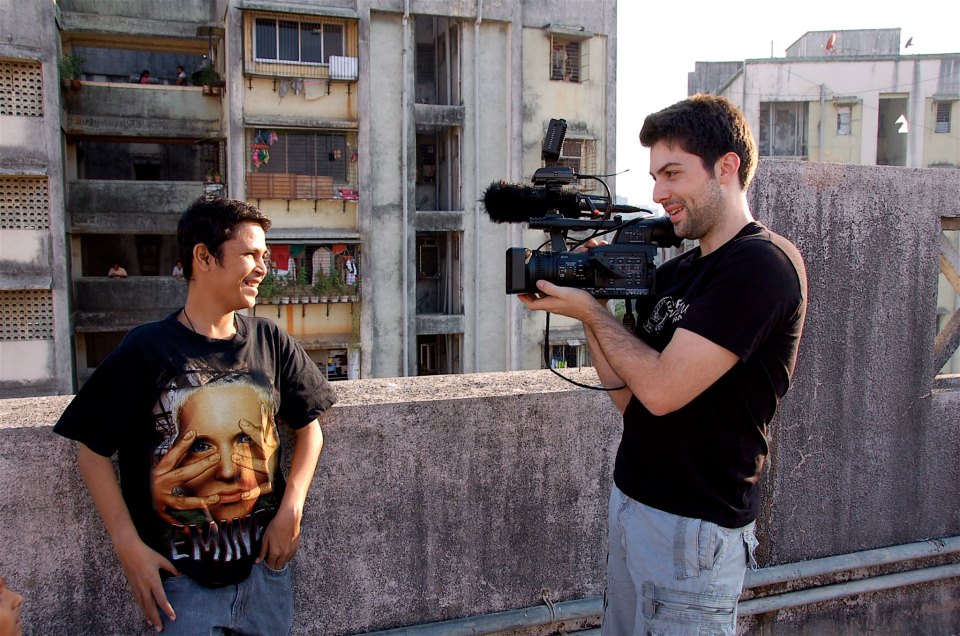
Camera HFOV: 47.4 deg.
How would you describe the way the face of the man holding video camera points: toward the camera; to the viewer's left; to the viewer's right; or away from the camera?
to the viewer's left

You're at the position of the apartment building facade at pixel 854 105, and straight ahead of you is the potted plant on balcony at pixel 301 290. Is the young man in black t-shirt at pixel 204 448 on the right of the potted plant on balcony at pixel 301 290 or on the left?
left

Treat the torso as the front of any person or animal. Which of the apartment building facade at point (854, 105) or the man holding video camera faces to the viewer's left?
the man holding video camera

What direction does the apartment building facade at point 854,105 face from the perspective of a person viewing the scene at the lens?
facing the viewer

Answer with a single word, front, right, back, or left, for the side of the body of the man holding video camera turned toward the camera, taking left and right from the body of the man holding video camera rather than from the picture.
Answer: left

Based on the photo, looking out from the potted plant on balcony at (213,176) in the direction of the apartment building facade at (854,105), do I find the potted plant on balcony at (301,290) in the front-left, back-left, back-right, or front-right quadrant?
front-right

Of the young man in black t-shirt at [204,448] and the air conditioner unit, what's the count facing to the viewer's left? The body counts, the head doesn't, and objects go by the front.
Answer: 0

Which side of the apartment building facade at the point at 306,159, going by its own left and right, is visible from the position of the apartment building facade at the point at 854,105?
left

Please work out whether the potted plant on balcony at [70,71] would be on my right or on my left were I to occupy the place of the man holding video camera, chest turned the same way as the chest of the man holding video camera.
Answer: on my right

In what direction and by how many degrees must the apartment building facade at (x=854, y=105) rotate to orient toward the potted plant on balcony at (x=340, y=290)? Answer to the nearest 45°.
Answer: approximately 45° to its right

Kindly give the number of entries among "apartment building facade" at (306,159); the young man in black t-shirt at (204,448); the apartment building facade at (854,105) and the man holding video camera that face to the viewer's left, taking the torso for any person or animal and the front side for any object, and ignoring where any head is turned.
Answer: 1

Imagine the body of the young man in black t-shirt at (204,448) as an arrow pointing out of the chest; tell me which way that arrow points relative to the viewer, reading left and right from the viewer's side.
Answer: facing the viewer and to the right of the viewer

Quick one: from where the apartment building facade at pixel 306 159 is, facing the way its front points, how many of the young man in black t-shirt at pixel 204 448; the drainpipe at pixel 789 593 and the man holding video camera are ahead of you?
3

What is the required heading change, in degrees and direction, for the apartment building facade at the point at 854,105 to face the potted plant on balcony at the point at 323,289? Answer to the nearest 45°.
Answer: approximately 45° to its right

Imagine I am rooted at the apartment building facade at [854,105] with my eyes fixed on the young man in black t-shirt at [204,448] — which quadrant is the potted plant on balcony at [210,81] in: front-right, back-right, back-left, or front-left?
front-right

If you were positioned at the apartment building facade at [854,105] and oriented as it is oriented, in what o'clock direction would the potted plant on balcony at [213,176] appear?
The potted plant on balcony is roughly at 2 o'clock from the apartment building facade.

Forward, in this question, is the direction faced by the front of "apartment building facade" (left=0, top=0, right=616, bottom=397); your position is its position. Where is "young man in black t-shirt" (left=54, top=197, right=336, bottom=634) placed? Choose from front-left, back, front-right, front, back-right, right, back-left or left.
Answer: front

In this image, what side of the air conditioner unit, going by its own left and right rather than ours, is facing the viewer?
front
